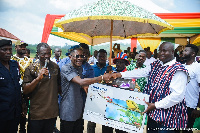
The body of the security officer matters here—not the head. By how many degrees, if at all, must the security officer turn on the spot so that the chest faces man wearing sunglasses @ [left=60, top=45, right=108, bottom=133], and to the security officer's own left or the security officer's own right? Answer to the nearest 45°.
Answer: approximately 45° to the security officer's own left

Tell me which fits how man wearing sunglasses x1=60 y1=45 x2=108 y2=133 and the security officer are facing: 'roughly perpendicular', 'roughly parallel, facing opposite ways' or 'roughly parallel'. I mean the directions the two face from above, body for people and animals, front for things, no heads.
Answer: roughly parallel

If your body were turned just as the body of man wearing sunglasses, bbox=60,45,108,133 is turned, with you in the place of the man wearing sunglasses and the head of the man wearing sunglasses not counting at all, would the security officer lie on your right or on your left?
on your right

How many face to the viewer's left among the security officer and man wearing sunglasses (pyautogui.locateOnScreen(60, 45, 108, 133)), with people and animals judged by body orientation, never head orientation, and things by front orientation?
0

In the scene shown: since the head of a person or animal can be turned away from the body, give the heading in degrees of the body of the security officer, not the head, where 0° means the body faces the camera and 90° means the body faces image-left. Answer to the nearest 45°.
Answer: approximately 315°
